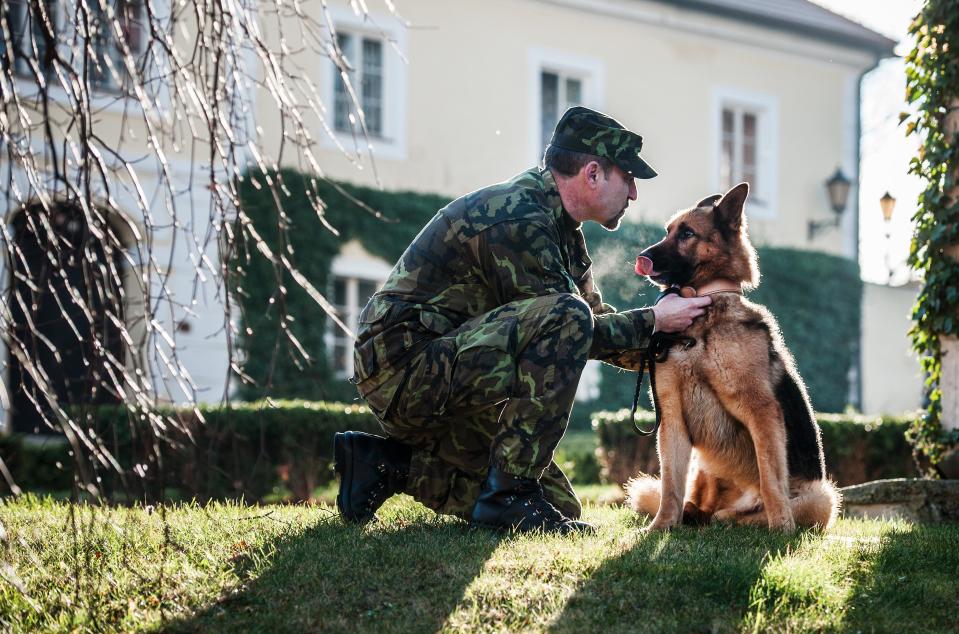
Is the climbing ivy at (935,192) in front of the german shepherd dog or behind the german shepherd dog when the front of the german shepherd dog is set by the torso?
behind

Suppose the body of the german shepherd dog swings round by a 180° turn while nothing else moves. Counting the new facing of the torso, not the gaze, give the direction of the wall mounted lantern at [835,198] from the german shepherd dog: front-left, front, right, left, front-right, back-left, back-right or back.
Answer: front-left

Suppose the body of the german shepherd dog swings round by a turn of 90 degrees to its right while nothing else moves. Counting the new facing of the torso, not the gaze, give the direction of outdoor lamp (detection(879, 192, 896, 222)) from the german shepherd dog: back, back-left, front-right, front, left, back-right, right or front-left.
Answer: front-right

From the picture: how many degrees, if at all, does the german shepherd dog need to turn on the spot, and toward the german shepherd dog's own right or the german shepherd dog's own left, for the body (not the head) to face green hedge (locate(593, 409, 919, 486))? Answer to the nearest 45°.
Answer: approximately 135° to the german shepherd dog's own right

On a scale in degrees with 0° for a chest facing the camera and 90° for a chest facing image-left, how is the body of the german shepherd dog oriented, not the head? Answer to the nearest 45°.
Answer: approximately 45°

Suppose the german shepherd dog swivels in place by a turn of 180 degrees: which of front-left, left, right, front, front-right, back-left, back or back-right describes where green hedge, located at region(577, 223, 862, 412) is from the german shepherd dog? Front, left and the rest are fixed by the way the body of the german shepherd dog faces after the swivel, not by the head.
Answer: front-left
